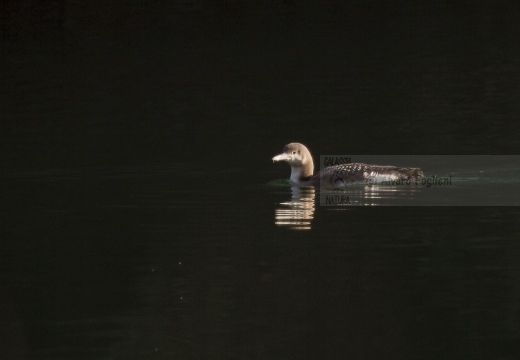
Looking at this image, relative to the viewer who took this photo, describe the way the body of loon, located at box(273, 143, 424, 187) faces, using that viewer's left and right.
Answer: facing to the left of the viewer
